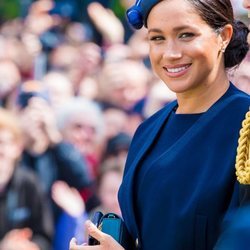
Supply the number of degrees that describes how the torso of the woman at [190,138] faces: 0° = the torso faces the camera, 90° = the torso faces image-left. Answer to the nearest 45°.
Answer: approximately 45°

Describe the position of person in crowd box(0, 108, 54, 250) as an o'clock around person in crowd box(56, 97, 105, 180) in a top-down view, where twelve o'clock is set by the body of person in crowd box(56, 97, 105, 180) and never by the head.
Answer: person in crowd box(0, 108, 54, 250) is roughly at 3 o'clock from person in crowd box(56, 97, 105, 180).

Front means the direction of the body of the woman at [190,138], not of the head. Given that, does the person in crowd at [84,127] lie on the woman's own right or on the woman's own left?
on the woman's own right

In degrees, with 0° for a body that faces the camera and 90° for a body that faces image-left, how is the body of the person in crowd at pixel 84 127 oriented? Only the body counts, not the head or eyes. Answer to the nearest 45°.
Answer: approximately 0°

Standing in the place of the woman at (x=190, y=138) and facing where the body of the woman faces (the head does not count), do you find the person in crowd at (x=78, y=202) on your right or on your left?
on your right
